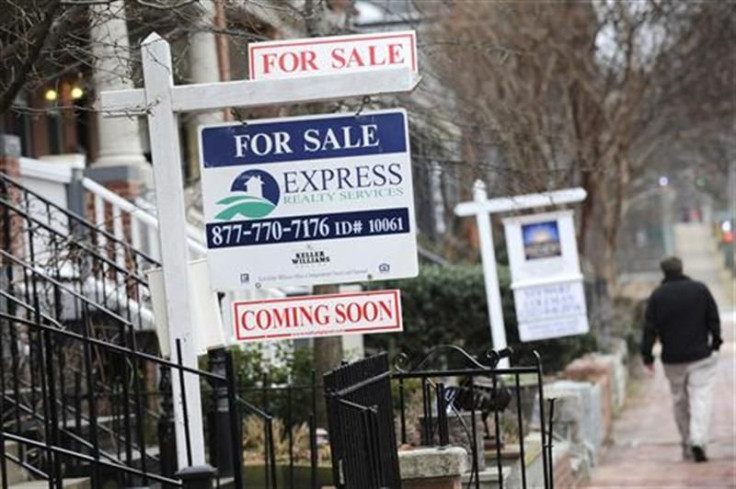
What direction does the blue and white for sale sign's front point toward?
toward the camera

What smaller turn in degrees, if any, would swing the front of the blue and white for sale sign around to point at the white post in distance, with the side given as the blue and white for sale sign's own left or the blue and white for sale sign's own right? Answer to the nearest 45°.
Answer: approximately 180°

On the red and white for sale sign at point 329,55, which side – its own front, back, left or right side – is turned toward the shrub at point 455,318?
back

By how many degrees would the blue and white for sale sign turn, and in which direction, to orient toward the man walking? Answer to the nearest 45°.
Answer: approximately 135° to its left

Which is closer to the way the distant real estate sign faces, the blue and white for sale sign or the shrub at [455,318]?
the blue and white for sale sign

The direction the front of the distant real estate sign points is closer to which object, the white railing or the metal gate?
the metal gate

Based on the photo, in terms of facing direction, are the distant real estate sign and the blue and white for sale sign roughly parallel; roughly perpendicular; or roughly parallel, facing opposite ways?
roughly parallel

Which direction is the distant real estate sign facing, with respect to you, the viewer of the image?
facing the viewer
